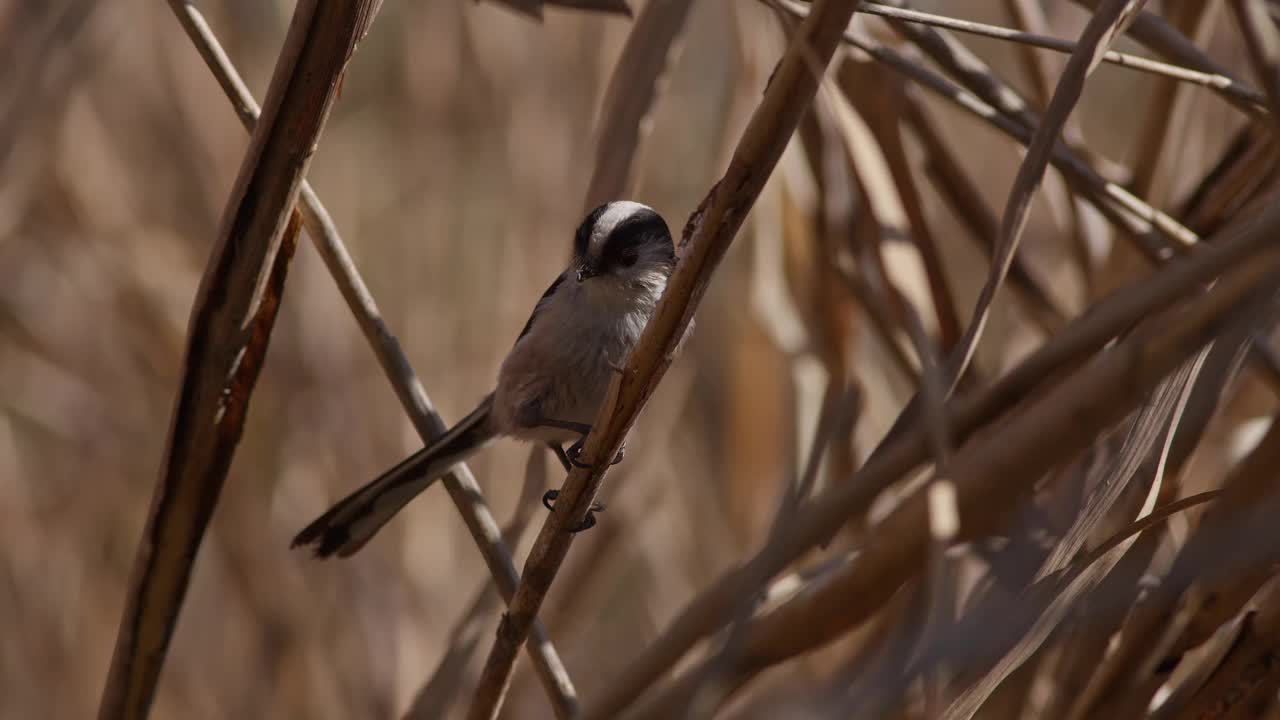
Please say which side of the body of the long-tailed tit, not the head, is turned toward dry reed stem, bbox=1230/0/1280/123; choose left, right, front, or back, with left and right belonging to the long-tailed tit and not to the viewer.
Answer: front

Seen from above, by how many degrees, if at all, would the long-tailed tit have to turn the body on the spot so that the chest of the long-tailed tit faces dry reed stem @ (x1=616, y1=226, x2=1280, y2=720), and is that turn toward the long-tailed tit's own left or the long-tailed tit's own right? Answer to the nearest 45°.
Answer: approximately 45° to the long-tailed tit's own right

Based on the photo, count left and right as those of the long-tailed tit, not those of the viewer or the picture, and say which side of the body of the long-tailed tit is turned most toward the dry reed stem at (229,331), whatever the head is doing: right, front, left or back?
right

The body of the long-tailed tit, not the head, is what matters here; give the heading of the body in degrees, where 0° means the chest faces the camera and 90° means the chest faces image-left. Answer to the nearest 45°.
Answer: approximately 315°
